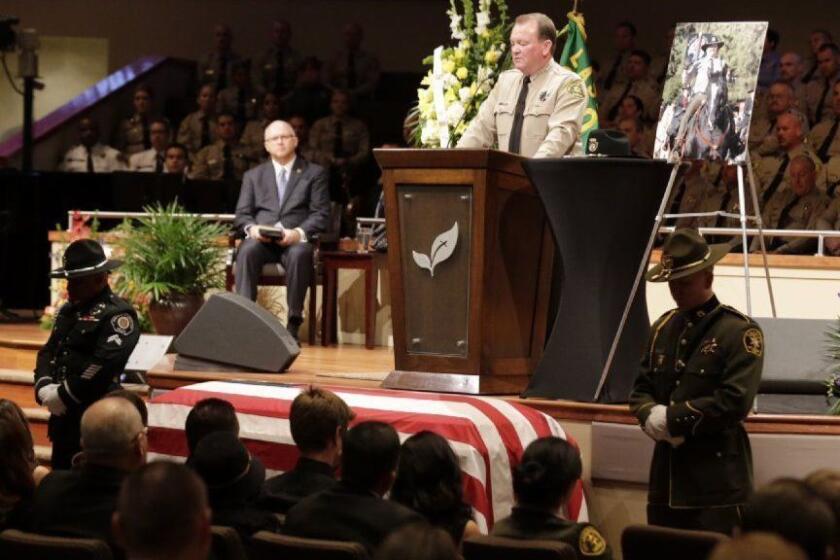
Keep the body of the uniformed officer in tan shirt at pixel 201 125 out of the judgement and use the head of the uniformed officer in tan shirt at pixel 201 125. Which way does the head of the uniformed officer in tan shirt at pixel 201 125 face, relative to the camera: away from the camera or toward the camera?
toward the camera

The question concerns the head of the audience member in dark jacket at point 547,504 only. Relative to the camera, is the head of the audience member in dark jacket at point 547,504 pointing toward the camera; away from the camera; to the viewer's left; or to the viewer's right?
away from the camera

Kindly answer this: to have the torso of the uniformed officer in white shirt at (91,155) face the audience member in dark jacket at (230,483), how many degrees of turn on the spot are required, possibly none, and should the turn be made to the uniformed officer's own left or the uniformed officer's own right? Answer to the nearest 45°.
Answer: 0° — they already face them

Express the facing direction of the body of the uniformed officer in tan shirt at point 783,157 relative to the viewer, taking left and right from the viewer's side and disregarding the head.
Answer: facing the viewer and to the left of the viewer

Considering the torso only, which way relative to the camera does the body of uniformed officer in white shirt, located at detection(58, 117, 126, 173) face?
toward the camera

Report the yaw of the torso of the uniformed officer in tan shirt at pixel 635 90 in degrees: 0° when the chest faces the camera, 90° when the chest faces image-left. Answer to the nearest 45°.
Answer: approximately 45°

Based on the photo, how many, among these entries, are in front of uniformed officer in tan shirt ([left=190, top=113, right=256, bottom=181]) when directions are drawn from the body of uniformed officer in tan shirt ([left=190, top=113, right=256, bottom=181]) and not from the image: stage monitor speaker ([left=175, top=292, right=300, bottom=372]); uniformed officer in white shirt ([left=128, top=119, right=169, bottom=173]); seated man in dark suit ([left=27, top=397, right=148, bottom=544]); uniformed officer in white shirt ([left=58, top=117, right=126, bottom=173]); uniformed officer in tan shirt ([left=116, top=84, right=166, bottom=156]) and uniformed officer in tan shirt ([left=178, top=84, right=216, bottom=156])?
2

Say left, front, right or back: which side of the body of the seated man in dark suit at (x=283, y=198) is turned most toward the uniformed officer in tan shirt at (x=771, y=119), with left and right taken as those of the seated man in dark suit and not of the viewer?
left

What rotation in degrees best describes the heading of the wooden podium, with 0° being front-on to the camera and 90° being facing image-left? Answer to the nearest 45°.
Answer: approximately 45°

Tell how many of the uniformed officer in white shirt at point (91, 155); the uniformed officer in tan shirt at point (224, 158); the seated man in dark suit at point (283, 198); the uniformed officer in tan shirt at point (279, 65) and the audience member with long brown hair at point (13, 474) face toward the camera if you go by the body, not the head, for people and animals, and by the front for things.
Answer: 4

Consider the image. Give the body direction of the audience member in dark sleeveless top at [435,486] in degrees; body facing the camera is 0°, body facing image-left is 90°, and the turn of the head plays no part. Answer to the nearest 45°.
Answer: approximately 180°

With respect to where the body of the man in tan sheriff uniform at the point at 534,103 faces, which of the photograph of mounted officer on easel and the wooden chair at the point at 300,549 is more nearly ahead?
the wooden chair

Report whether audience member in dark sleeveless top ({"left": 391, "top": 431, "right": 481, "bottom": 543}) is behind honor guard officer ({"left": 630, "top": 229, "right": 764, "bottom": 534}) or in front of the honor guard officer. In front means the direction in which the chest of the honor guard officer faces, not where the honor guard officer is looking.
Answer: in front

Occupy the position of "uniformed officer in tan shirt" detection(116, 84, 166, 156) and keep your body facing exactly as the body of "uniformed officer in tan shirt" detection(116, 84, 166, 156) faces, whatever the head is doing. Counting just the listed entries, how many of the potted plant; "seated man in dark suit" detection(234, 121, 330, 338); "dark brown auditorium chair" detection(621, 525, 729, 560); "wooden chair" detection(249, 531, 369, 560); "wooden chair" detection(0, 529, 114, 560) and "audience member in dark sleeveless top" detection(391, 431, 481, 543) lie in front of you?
6

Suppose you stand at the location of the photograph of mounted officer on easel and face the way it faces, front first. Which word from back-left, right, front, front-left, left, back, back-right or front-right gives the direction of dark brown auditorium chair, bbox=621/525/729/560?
front

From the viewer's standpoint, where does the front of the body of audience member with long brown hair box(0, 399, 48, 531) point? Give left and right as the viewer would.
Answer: facing away from the viewer and to the right of the viewer

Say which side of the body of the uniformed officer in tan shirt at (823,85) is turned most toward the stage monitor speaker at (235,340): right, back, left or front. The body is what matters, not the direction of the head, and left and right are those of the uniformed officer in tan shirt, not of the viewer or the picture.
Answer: front

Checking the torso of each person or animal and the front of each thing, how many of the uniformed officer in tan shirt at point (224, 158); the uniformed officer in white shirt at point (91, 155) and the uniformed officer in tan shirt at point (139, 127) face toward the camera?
3

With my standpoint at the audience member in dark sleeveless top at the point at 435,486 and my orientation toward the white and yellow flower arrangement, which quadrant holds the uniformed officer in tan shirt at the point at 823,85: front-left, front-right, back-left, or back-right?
front-right

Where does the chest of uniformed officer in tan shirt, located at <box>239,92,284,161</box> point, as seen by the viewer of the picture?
toward the camera
